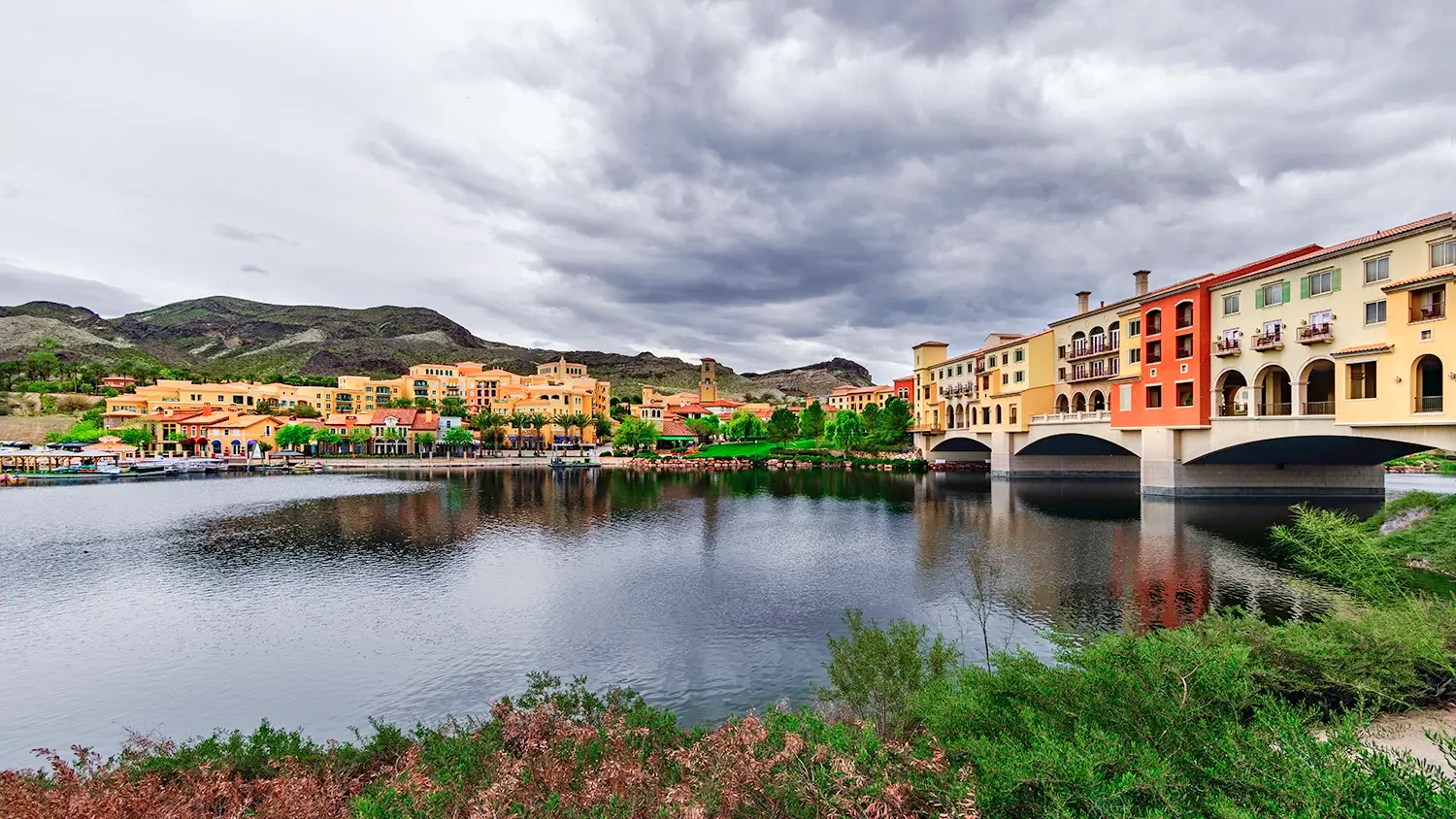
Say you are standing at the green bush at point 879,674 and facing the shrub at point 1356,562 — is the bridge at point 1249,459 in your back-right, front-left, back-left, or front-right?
front-left

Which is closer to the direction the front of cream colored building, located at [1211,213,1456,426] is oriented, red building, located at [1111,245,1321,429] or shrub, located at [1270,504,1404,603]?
the shrub

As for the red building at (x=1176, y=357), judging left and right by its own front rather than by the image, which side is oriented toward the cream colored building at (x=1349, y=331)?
left

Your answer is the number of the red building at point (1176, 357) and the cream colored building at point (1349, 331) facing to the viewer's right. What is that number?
0

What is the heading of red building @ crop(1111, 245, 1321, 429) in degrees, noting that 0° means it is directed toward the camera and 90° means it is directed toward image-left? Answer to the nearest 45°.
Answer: approximately 45°

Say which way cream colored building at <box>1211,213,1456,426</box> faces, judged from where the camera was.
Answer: facing the viewer and to the left of the viewer

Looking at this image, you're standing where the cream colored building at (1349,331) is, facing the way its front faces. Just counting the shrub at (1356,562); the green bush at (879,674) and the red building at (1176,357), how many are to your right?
1

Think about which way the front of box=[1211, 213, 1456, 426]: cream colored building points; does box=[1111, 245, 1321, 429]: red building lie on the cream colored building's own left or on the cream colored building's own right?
on the cream colored building's own right

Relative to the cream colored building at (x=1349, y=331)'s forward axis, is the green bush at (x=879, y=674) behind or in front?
in front

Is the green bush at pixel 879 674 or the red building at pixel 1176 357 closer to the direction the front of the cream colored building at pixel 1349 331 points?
the green bush

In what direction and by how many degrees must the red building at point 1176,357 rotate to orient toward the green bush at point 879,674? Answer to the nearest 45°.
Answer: approximately 45° to its left

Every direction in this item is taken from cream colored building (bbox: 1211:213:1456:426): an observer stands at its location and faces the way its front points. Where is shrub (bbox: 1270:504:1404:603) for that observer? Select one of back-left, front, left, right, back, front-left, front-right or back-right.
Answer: front-left
